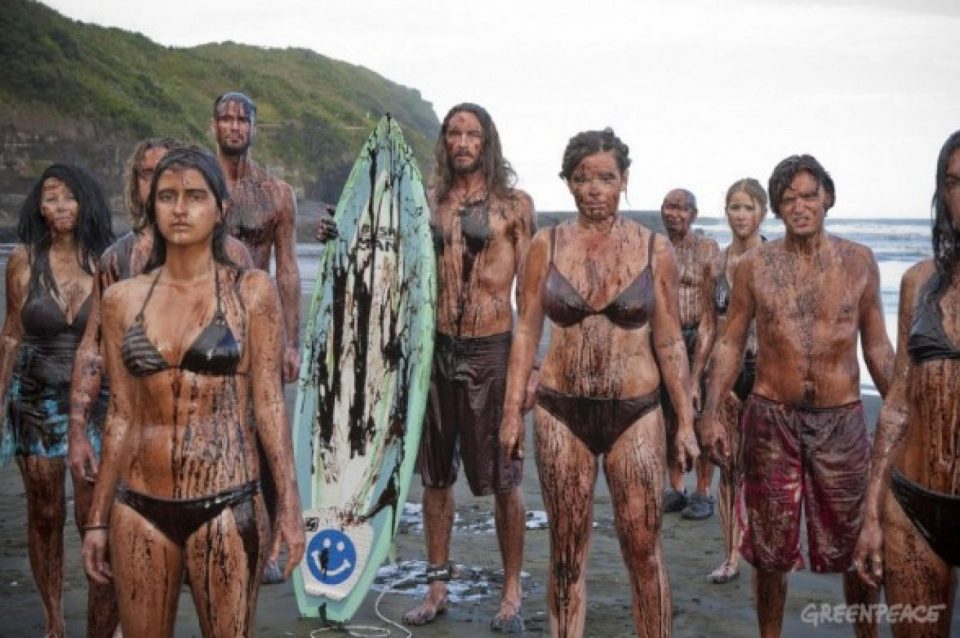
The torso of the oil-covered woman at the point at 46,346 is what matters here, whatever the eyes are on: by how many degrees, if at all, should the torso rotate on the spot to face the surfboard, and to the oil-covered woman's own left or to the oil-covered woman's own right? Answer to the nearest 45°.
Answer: approximately 90° to the oil-covered woman's own left

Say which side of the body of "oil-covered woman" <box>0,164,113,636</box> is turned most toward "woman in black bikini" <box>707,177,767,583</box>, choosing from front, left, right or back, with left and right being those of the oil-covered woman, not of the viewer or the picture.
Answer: left

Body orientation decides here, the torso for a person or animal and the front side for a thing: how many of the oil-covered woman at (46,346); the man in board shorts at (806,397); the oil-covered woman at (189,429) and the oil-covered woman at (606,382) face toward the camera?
4

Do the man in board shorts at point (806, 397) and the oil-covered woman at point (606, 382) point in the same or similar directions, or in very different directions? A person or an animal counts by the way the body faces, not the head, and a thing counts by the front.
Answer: same or similar directions

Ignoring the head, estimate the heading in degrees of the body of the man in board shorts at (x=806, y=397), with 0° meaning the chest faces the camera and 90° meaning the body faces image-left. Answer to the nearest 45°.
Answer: approximately 0°

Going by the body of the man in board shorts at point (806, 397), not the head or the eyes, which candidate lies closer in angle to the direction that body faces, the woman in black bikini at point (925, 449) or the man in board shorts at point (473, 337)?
the woman in black bikini

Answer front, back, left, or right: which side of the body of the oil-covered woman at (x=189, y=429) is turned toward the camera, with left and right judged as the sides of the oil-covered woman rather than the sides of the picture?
front

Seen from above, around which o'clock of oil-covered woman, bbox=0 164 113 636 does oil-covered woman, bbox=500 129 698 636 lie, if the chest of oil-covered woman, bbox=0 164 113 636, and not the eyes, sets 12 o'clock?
oil-covered woman, bbox=500 129 698 636 is roughly at 10 o'clock from oil-covered woman, bbox=0 164 113 636.

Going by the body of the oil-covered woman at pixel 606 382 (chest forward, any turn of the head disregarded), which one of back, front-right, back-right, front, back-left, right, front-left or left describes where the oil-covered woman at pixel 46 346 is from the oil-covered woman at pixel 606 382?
right

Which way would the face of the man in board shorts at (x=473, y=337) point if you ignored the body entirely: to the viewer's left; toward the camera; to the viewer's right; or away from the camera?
toward the camera

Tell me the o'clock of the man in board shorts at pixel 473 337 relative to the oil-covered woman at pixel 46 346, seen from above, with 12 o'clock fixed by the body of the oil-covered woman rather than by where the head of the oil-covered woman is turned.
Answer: The man in board shorts is roughly at 9 o'clock from the oil-covered woman.

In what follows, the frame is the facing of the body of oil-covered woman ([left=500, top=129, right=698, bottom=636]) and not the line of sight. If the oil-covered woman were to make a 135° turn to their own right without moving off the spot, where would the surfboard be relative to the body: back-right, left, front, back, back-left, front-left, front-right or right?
front

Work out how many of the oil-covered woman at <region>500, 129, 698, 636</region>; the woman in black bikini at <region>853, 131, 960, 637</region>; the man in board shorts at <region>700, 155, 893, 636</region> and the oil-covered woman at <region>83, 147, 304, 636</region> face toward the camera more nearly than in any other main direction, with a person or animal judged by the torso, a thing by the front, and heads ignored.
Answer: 4

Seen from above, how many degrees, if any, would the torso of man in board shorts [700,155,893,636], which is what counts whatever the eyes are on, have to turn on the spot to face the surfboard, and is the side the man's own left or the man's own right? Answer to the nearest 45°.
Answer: approximately 90° to the man's own right

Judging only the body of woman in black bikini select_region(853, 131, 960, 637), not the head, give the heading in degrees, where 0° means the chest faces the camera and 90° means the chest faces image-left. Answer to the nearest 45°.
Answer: approximately 0°

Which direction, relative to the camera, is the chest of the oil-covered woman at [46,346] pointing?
toward the camera
